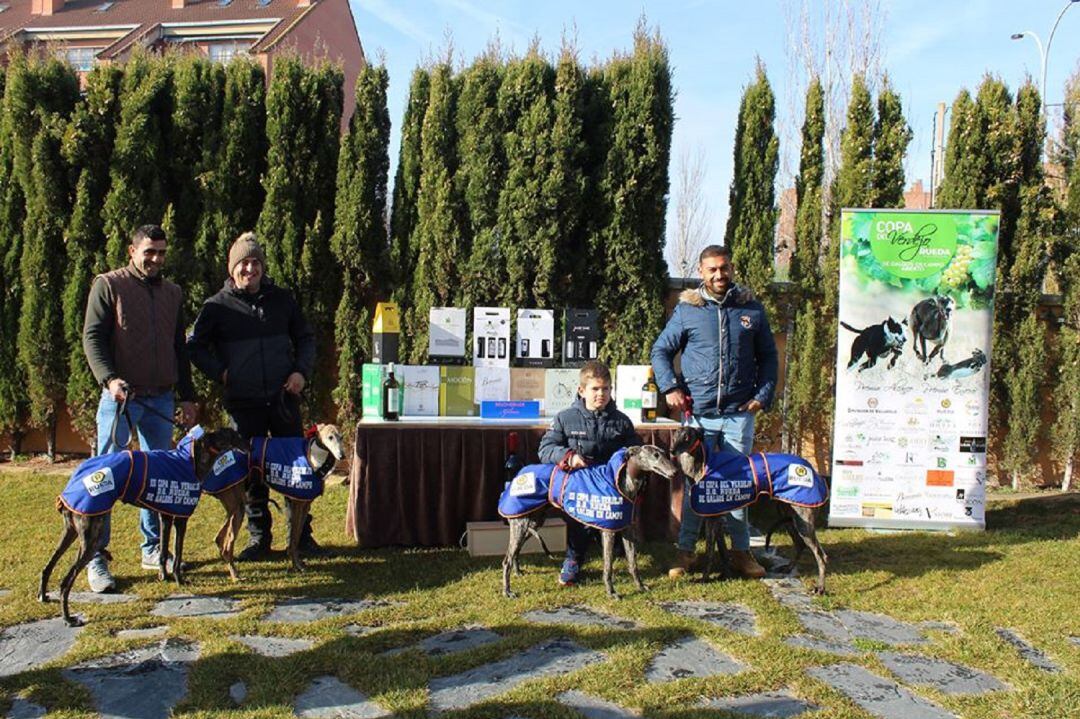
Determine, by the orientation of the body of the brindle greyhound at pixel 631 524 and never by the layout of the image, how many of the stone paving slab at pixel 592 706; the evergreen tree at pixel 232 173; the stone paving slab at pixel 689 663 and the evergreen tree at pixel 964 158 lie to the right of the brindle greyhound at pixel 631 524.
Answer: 2

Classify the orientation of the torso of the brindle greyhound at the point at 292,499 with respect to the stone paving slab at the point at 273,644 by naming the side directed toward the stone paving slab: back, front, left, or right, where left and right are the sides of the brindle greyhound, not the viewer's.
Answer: right

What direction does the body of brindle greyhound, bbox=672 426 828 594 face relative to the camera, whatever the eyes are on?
to the viewer's left

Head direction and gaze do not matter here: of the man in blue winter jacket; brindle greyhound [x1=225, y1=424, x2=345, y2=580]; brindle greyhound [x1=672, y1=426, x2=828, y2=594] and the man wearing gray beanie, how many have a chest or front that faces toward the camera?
2

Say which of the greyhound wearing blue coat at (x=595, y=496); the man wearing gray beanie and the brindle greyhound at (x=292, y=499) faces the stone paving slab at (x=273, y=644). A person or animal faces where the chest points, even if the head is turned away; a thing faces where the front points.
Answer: the man wearing gray beanie

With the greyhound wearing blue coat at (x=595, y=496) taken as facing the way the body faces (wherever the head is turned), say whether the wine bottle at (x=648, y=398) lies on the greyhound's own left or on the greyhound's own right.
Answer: on the greyhound's own left

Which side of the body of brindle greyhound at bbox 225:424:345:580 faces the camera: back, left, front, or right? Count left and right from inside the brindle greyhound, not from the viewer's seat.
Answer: right

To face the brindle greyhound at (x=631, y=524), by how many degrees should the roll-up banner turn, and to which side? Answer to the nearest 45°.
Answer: approximately 45° to its right

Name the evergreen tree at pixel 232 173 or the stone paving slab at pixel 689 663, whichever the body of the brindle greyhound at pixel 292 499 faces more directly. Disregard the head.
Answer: the stone paving slab

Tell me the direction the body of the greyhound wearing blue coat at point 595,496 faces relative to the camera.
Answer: to the viewer's right

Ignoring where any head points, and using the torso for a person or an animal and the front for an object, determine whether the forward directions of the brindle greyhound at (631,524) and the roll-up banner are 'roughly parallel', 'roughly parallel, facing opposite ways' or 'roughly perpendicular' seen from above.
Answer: roughly perpendicular
